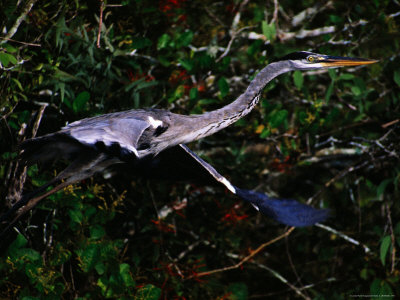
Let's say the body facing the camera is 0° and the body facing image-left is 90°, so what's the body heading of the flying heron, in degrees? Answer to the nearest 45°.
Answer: approximately 270°

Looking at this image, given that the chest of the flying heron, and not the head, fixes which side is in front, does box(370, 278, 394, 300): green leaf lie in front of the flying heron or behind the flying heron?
in front

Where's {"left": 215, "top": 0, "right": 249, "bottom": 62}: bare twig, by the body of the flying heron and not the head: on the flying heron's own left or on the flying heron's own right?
on the flying heron's own left
